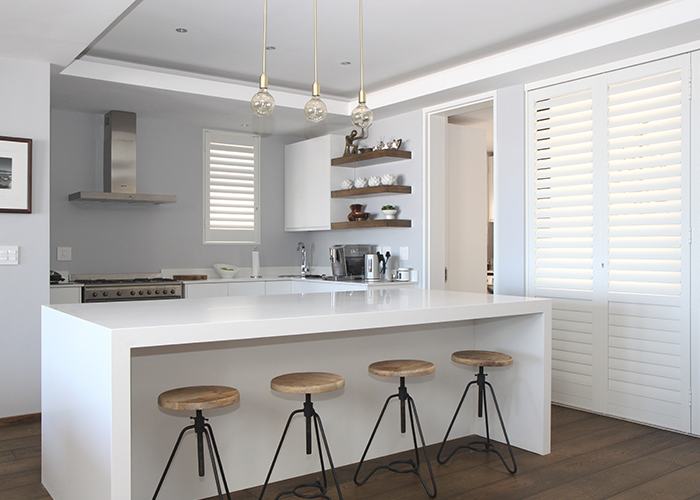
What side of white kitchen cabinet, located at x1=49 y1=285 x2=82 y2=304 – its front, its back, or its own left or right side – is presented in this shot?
front

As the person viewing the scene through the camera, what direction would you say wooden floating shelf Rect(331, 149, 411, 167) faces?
facing the viewer and to the left of the viewer

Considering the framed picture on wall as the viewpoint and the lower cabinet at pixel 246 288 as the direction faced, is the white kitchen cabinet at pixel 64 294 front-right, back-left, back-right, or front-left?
front-left

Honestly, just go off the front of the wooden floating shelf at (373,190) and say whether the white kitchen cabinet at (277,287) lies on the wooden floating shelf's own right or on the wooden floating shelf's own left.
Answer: on the wooden floating shelf's own right

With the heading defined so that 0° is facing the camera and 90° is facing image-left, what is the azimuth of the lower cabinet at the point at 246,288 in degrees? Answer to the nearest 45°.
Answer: approximately 0°

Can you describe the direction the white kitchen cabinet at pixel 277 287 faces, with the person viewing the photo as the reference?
facing the viewer

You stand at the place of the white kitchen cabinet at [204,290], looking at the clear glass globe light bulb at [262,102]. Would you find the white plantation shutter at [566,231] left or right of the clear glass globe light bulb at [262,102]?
left

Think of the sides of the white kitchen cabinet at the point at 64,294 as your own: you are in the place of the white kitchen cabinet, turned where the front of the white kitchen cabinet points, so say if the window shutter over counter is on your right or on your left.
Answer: on your left
